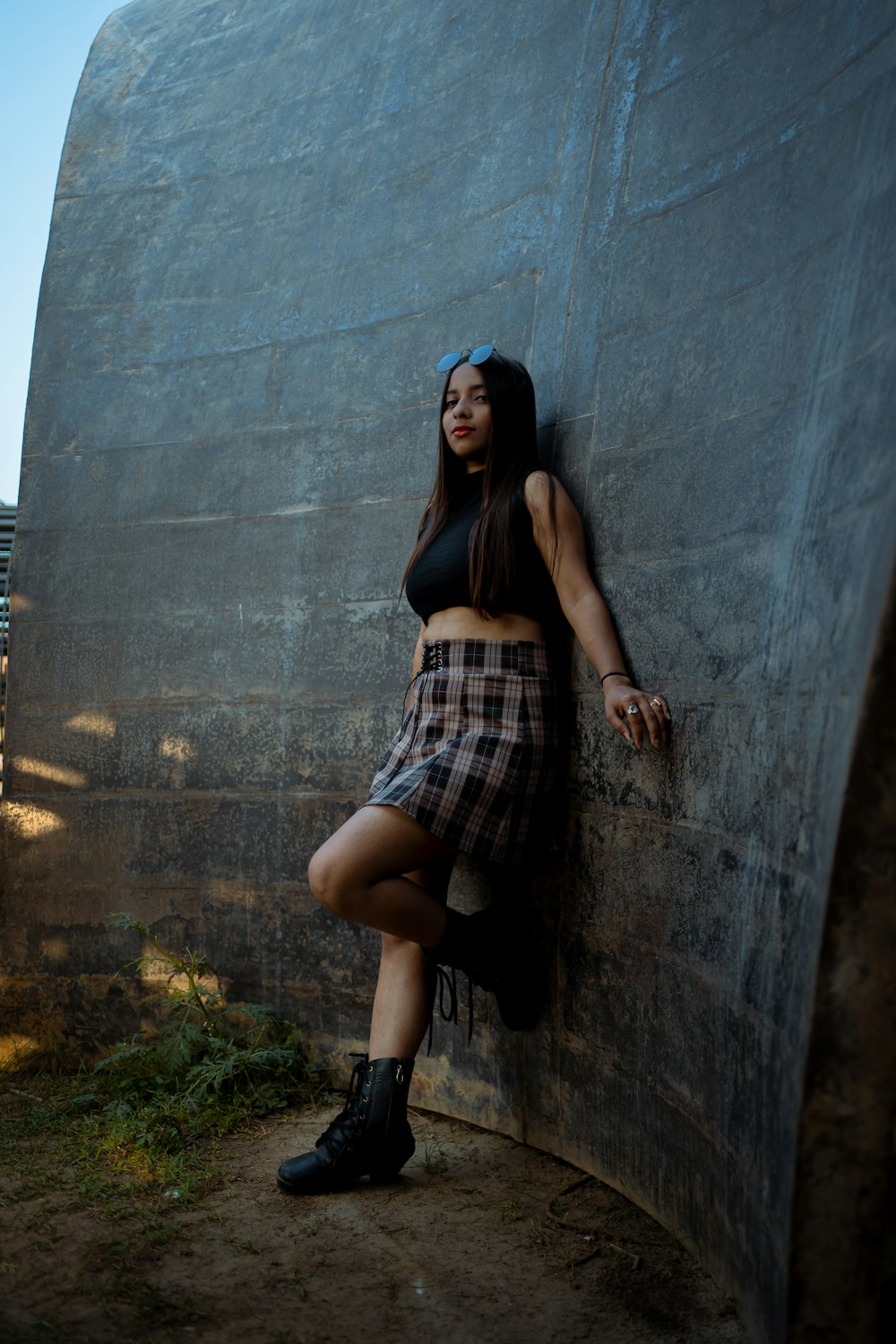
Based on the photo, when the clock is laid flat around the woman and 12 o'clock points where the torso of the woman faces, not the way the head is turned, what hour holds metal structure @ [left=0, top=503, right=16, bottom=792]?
The metal structure is roughly at 3 o'clock from the woman.

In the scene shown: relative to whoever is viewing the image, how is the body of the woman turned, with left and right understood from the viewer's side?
facing the viewer and to the left of the viewer
